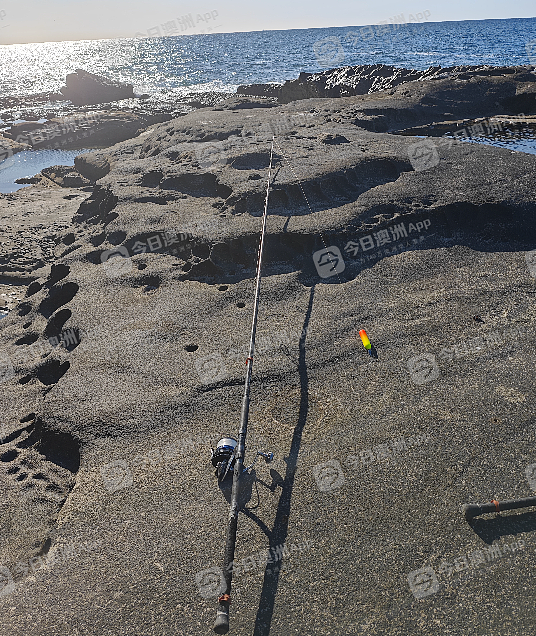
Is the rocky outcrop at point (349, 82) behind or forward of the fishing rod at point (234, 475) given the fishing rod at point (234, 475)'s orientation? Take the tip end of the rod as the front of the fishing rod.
forward

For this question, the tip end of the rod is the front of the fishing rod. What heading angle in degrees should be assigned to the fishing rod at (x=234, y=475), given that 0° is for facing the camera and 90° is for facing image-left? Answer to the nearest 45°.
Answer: approximately 180°

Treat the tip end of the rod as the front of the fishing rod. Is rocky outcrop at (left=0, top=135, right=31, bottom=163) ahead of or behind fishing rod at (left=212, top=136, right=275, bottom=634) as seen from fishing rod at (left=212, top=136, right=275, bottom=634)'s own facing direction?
ahead
